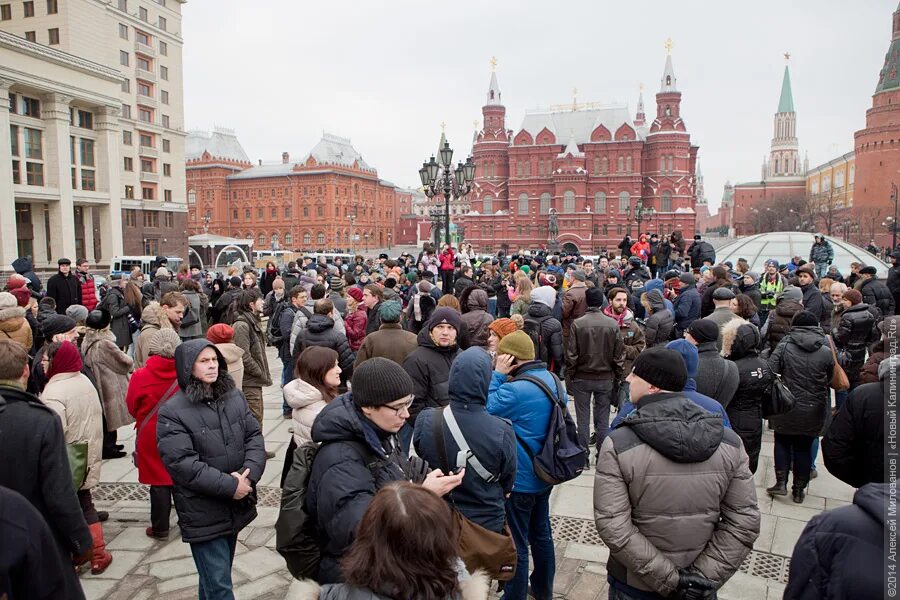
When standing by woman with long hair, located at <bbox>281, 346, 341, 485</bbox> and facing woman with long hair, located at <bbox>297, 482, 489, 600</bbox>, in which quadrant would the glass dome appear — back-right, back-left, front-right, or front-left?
back-left

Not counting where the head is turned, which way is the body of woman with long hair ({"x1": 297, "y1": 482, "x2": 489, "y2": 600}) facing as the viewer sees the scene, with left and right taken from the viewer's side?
facing away from the viewer

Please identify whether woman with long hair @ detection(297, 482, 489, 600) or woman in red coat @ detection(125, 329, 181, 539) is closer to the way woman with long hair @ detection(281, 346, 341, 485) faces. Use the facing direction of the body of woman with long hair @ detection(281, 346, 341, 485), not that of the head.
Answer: the woman with long hair

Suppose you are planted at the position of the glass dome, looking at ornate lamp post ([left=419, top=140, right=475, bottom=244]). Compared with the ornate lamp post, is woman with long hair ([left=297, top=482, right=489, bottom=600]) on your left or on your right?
left

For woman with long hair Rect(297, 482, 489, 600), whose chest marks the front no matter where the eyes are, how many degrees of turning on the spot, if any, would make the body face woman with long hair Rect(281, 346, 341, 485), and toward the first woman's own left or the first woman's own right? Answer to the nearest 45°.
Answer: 0° — they already face them

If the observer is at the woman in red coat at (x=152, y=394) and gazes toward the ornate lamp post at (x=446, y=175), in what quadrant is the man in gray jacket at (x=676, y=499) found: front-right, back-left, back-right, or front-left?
back-right

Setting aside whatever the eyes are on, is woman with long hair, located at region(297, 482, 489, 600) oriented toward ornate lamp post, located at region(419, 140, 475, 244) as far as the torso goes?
yes

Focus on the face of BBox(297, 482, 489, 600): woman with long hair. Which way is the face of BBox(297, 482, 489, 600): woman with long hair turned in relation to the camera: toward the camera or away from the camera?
away from the camera
